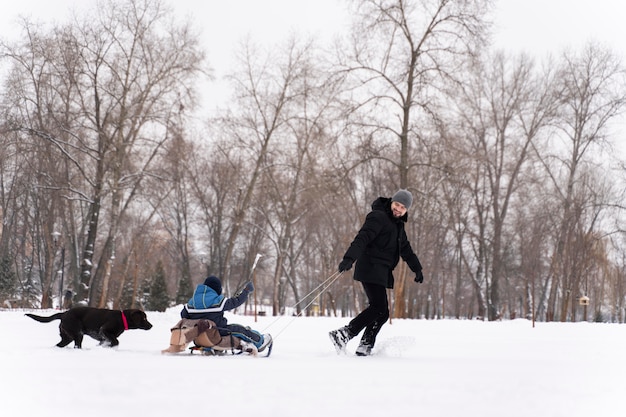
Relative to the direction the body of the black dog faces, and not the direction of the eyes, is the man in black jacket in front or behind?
in front

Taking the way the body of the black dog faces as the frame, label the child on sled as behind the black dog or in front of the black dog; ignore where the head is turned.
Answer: in front

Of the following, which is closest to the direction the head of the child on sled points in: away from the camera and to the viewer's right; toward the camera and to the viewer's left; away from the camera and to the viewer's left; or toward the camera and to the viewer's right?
away from the camera and to the viewer's right

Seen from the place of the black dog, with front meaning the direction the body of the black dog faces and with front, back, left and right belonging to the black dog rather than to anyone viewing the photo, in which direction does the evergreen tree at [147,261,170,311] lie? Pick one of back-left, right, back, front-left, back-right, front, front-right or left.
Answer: left

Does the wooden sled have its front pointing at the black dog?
no

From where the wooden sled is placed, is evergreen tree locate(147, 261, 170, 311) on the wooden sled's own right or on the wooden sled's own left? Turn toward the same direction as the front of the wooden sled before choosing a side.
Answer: on the wooden sled's own left

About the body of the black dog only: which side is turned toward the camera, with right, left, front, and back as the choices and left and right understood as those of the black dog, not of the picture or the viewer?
right

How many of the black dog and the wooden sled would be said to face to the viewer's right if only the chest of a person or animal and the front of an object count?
2

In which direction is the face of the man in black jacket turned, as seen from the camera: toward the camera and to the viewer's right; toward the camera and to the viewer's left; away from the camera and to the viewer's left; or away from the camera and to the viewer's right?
toward the camera and to the viewer's left

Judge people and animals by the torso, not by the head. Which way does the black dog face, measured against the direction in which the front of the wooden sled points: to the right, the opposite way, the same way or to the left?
the same way

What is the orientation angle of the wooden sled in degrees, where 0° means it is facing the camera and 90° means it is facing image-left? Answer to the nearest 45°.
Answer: approximately 270°

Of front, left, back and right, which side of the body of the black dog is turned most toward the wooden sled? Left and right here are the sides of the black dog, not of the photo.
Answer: front
